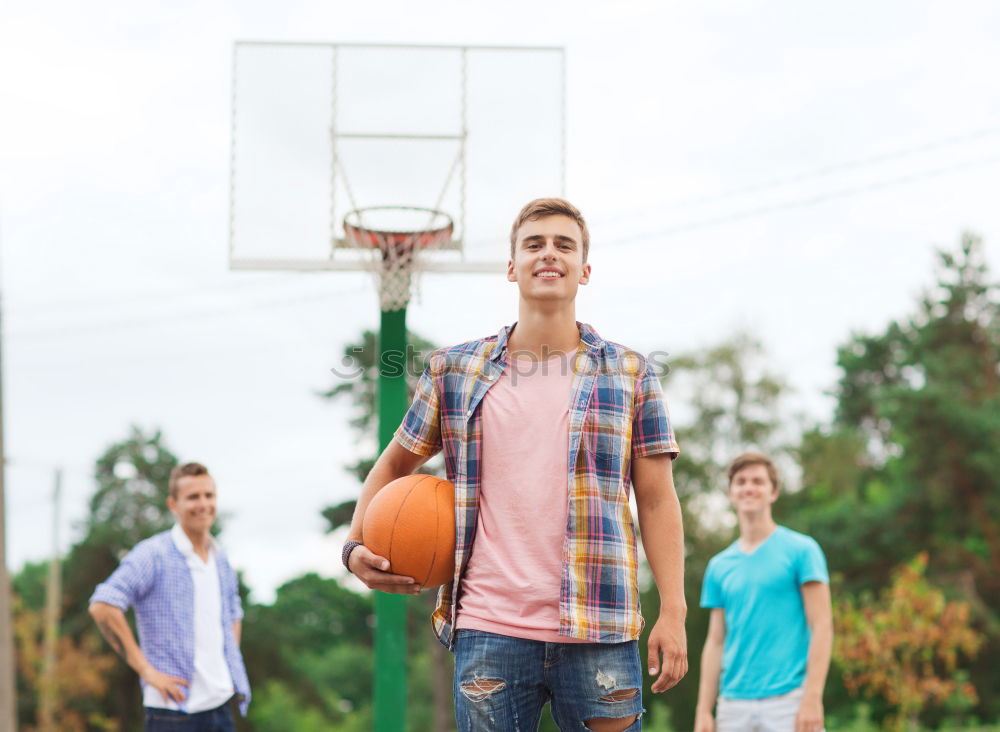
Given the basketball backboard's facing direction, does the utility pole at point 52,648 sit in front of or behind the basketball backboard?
behind

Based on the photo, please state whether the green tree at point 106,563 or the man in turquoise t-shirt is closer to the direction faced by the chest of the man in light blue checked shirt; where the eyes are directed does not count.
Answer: the man in turquoise t-shirt

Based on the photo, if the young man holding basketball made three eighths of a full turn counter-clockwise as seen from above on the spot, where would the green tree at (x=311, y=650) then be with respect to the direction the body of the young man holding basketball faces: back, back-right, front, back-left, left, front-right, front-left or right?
front-left

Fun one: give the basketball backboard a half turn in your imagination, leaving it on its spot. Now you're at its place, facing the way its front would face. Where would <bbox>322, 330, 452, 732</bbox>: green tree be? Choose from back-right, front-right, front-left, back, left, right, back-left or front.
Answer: front

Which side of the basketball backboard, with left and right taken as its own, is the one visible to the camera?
front

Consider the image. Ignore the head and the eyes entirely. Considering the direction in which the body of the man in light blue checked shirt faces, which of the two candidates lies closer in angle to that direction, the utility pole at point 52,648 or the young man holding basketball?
the young man holding basketball

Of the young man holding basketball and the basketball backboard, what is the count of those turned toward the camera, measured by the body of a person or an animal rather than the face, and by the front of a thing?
2

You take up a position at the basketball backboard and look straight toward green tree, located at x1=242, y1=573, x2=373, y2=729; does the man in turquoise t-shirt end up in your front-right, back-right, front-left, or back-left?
back-right

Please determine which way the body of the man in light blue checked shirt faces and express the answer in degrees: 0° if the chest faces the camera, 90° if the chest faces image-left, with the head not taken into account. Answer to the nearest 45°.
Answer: approximately 315°

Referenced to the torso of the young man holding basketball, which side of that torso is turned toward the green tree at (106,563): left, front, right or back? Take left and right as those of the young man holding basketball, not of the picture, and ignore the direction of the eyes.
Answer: back

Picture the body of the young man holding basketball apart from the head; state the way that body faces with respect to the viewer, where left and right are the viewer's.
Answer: facing the viewer

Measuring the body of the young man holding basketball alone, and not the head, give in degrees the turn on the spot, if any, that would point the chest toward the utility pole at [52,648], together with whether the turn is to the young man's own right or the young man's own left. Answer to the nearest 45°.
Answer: approximately 135° to the young man's own right

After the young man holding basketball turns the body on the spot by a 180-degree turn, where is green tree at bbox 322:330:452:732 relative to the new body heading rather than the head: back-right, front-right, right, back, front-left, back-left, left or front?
front

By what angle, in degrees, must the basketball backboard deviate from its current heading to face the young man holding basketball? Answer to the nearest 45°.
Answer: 0° — it already faces them
